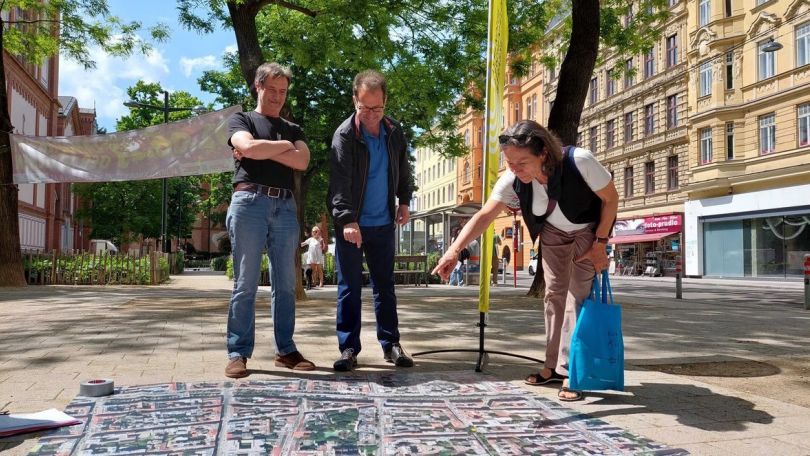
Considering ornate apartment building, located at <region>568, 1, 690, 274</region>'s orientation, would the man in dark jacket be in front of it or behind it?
in front

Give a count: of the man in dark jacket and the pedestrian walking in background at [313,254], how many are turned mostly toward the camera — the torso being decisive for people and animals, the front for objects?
2

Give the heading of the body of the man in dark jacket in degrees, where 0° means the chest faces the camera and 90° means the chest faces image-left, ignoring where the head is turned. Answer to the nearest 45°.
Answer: approximately 0°

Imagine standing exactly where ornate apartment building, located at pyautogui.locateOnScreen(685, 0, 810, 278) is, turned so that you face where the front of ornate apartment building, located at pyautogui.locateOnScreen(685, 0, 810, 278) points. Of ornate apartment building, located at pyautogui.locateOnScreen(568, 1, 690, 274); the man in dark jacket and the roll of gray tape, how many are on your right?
1

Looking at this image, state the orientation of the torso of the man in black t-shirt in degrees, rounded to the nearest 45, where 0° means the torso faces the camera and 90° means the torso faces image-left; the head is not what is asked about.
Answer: approximately 315°

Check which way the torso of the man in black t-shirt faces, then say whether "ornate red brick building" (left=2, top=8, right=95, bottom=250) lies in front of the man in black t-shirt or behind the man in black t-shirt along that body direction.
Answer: behind

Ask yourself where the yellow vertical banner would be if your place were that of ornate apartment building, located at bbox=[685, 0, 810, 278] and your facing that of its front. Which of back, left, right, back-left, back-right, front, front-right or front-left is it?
front-left

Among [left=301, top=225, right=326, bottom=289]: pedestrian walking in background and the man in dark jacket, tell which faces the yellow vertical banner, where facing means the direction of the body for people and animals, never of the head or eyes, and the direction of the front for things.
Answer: the pedestrian walking in background

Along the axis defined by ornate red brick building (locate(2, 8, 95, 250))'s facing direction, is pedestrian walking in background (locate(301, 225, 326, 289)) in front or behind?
in front

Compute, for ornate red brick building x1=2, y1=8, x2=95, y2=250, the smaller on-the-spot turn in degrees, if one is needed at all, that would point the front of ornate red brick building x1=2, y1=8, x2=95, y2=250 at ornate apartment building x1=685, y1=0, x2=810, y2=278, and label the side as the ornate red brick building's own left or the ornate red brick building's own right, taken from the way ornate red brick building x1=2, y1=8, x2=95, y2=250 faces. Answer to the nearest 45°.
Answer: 0° — it already faces it

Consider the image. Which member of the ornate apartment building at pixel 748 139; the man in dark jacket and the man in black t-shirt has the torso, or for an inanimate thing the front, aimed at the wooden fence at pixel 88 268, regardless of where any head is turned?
the ornate apartment building

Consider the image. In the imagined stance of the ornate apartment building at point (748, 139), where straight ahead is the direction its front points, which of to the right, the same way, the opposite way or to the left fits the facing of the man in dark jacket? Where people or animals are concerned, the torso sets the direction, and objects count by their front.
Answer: to the left
